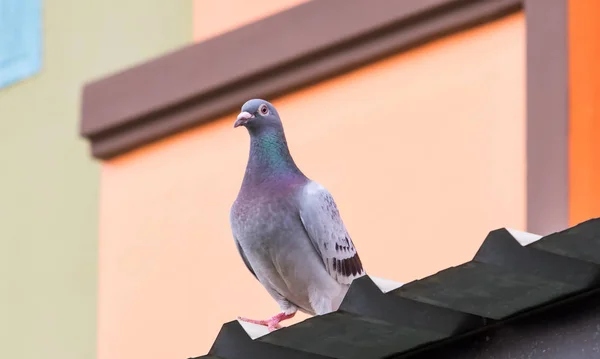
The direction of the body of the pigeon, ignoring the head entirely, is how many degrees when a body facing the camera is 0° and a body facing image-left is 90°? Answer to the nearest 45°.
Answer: approximately 45°
